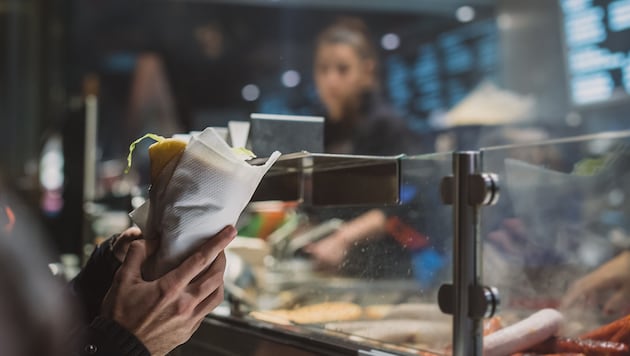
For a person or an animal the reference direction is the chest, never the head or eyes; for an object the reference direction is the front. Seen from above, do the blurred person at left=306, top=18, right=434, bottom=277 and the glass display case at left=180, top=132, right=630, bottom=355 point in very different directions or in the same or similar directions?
same or similar directions

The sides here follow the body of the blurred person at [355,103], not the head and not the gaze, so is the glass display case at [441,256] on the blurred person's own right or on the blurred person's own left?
on the blurred person's own left

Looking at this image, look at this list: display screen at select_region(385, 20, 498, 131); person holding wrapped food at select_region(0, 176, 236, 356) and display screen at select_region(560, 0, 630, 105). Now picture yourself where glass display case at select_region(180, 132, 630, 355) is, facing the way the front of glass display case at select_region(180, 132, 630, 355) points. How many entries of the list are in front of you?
1

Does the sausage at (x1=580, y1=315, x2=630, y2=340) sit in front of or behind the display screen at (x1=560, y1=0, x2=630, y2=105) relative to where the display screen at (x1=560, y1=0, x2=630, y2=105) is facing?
in front

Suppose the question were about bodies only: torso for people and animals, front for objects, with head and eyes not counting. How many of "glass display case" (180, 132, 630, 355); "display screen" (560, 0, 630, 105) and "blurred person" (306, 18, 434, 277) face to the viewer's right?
0

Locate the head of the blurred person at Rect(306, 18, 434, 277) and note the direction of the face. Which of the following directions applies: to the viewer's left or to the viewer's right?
to the viewer's left

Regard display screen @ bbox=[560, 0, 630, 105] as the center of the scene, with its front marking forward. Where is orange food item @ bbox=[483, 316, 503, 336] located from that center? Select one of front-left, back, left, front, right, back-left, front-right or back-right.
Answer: front

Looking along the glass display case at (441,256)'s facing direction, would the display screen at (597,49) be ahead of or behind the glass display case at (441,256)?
behind

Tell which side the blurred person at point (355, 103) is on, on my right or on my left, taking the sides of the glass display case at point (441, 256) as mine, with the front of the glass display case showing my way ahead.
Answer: on my right

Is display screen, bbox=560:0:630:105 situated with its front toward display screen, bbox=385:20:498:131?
no

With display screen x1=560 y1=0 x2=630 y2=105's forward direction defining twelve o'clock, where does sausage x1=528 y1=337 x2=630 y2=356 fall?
The sausage is roughly at 12 o'clock from the display screen.

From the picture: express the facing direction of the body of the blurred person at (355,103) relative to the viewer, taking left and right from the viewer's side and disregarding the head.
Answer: facing the viewer and to the left of the viewer

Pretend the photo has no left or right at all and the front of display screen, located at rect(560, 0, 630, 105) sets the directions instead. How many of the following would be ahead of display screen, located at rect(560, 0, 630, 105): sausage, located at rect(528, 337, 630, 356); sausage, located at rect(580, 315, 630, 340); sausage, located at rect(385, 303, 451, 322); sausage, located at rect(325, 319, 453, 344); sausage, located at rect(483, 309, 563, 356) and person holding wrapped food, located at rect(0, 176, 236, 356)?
6

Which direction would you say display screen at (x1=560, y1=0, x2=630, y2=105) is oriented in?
toward the camera

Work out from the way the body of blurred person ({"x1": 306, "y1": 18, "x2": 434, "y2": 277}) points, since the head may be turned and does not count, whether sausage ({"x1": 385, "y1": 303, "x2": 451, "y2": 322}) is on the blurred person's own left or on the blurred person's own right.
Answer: on the blurred person's own left
